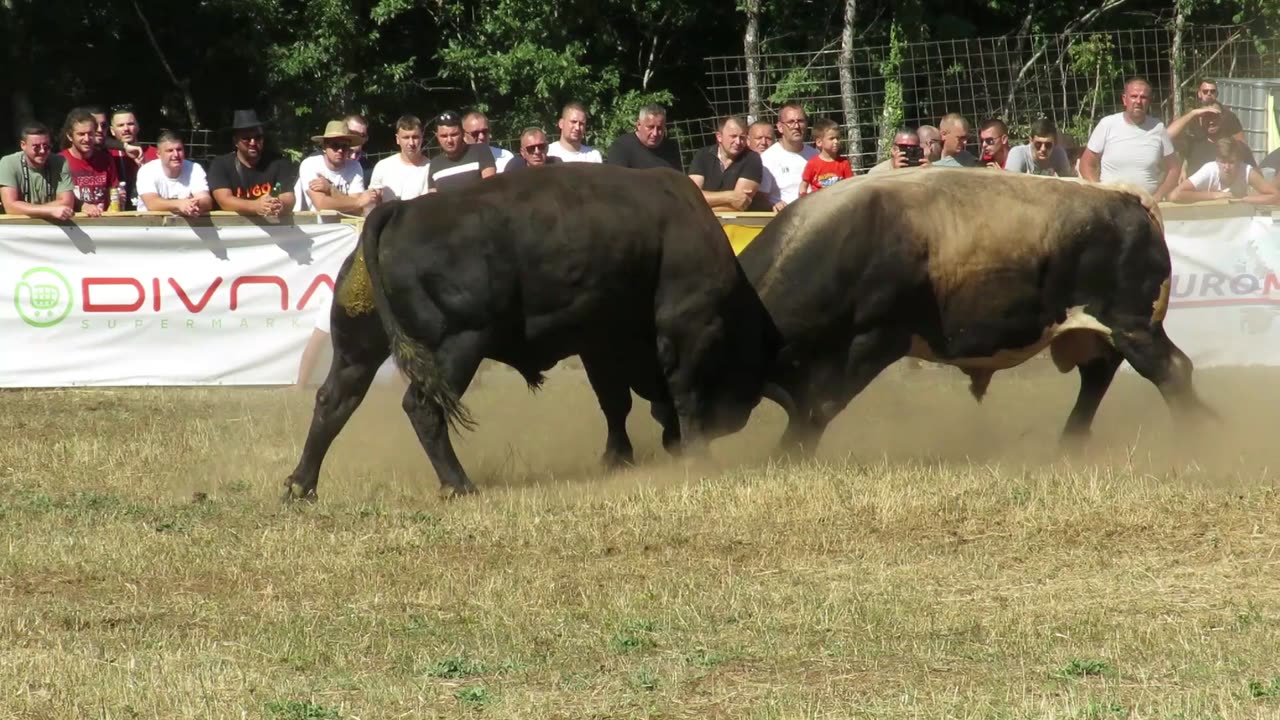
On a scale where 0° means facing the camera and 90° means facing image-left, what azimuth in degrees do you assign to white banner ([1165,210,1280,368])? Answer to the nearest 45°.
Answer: approximately 0°

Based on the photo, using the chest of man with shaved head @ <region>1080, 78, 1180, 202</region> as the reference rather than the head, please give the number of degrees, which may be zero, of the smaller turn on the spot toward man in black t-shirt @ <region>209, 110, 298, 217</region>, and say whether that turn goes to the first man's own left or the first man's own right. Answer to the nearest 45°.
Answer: approximately 90° to the first man's own right

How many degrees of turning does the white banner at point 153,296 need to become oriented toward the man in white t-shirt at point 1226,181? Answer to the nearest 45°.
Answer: approximately 90° to its left

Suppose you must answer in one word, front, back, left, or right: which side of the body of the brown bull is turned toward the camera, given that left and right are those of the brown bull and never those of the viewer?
left

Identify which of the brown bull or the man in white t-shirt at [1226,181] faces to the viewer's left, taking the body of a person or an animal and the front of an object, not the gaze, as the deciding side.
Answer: the brown bull

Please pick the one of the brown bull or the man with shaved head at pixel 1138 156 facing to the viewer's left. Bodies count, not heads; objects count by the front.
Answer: the brown bull

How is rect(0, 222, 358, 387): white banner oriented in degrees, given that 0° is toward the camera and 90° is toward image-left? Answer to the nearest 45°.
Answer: approximately 0°

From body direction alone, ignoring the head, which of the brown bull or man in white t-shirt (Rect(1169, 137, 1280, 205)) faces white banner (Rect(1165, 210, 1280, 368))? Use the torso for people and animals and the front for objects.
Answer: the man in white t-shirt

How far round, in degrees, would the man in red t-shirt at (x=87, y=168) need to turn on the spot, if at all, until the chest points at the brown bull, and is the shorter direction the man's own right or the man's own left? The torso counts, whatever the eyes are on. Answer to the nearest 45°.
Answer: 0° — they already face it
